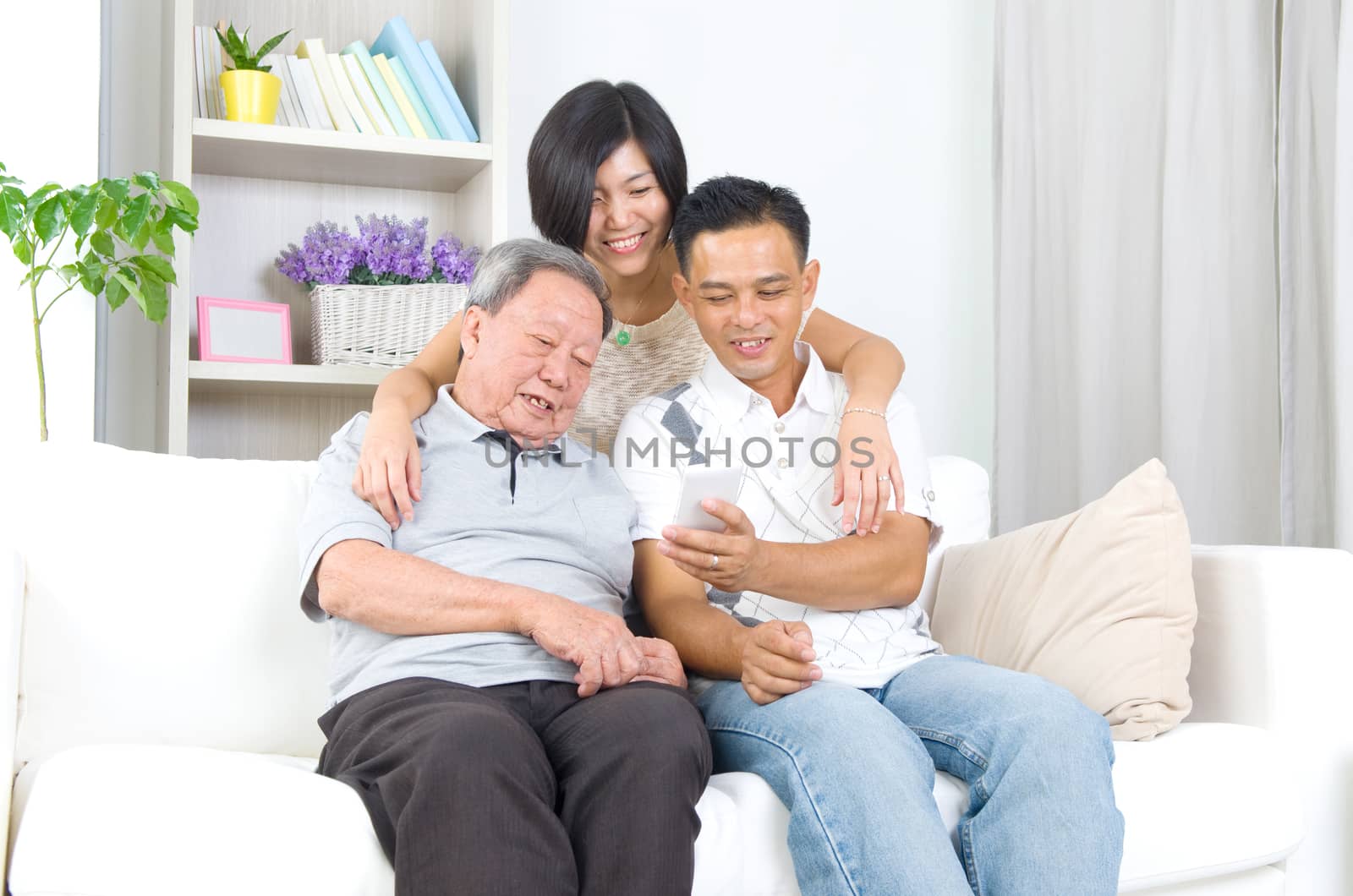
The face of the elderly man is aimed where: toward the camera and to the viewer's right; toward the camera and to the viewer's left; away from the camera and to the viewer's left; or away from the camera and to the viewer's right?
toward the camera and to the viewer's right

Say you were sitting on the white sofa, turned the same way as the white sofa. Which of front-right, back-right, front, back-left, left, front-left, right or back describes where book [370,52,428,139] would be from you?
back

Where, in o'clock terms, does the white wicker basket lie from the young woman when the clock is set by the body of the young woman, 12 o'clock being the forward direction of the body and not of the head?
The white wicker basket is roughly at 5 o'clock from the young woman.

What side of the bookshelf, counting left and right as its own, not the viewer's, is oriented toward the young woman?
front

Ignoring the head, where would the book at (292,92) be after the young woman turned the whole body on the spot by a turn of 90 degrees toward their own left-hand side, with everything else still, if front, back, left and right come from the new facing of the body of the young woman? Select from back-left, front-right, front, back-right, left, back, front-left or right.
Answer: back-left

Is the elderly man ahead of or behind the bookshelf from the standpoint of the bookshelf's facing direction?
ahead

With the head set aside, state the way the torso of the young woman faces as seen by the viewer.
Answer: toward the camera

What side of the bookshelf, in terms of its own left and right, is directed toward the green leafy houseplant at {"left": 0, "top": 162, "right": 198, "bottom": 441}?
right

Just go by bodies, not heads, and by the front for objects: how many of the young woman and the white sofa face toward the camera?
2

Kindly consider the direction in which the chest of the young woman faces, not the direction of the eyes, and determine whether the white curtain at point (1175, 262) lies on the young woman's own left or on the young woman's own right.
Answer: on the young woman's own left

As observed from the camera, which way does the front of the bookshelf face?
facing the viewer and to the right of the viewer

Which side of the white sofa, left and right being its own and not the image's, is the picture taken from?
front

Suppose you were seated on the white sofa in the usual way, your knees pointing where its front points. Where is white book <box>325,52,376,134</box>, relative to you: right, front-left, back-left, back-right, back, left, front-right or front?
back
